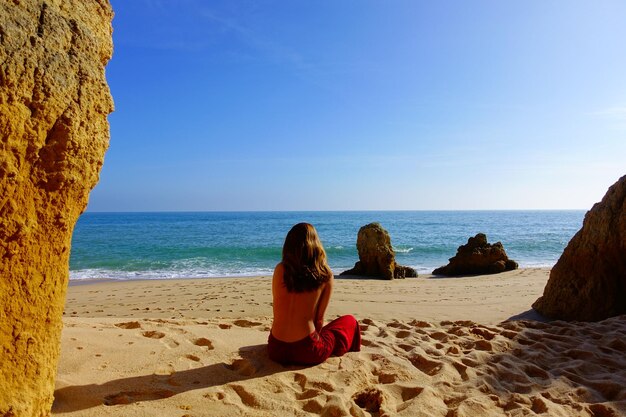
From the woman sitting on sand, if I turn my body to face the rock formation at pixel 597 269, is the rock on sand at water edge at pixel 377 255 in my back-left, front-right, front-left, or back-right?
front-left

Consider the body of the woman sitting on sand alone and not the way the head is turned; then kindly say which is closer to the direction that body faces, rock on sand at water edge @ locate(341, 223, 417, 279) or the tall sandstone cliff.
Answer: the rock on sand at water edge

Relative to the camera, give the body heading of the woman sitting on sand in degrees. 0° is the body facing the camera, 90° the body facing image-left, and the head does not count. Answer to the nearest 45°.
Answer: approximately 225°

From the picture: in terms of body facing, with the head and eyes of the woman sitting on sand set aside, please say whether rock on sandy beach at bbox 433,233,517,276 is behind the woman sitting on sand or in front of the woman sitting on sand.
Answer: in front

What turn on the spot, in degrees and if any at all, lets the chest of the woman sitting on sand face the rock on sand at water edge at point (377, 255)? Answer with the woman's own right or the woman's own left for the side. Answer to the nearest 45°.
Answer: approximately 45° to the woman's own left

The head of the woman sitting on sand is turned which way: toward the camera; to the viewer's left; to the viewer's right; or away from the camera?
away from the camera

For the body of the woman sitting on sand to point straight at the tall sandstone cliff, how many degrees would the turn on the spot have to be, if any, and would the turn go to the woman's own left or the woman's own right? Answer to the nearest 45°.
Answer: approximately 180°

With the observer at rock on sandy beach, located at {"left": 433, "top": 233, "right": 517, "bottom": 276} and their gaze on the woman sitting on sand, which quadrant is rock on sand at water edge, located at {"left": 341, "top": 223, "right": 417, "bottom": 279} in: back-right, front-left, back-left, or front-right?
front-right

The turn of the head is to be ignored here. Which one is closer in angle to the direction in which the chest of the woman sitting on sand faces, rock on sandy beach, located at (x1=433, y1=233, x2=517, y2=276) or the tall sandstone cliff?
the rock on sandy beach

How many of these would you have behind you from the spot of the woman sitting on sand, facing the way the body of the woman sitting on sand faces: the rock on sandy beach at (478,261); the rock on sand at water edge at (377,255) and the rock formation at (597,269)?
0

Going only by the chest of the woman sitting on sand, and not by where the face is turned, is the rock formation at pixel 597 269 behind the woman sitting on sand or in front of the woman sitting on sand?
in front
